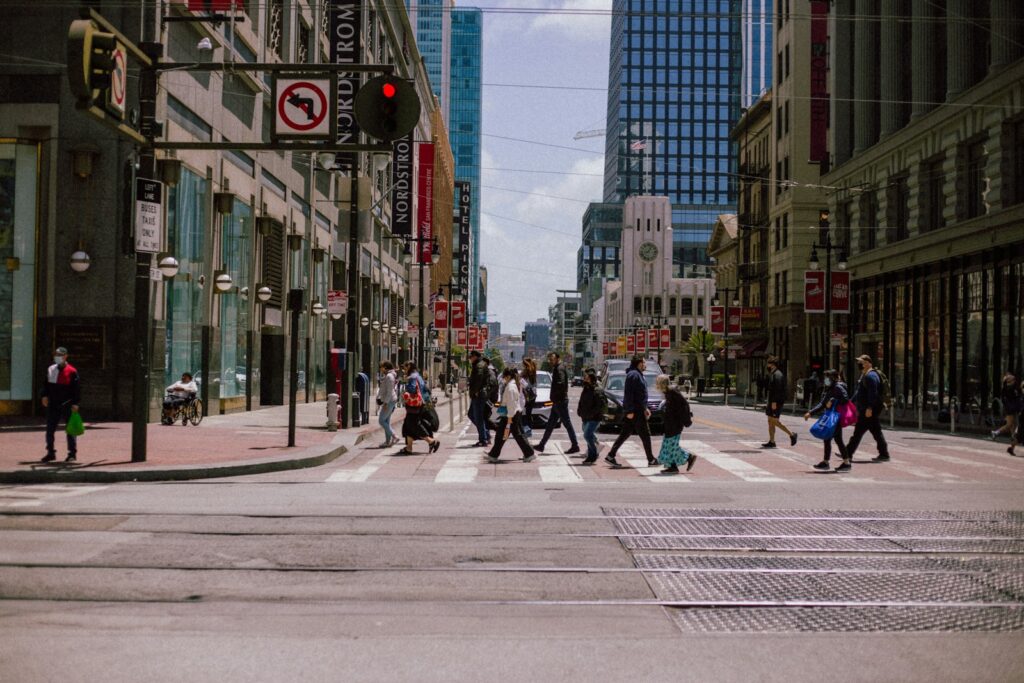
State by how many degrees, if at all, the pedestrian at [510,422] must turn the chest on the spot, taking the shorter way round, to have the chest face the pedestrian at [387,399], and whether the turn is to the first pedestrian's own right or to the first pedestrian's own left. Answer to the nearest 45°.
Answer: approximately 45° to the first pedestrian's own right

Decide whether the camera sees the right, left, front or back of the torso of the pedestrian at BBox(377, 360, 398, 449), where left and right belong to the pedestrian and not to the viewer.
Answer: left

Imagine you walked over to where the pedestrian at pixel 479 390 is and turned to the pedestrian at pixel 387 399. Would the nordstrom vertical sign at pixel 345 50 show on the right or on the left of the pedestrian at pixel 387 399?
right

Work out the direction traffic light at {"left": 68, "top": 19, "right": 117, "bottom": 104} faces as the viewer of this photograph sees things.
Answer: facing to the right of the viewer

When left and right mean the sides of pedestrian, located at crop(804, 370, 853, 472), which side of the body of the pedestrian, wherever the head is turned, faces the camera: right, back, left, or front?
left

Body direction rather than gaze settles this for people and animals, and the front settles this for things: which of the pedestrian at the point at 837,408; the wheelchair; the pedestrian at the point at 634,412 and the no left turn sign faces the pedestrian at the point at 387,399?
the pedestrian at the point at 837,408

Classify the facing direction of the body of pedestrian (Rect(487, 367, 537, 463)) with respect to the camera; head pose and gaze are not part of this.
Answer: to the viewer's left

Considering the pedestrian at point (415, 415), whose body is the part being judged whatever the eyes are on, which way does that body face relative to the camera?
to the viewer's left
